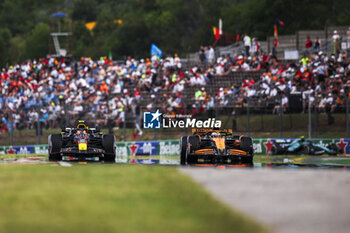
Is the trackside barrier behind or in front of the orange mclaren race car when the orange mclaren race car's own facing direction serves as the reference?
behind

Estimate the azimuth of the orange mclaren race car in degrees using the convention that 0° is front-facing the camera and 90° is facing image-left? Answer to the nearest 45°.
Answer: approximately 0°
